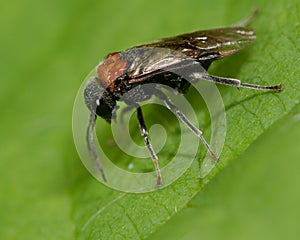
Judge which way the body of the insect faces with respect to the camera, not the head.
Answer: to the viewer's left
